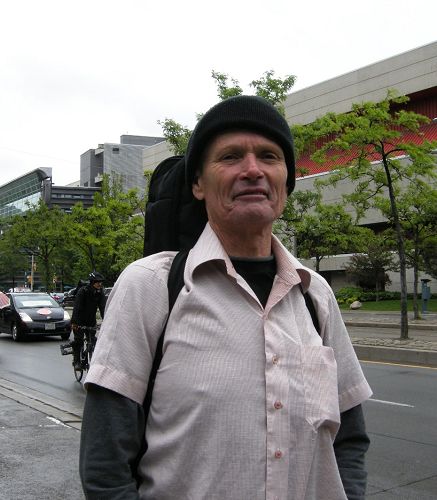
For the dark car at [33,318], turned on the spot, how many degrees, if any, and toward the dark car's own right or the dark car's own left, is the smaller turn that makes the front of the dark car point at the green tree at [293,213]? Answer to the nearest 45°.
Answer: approximately 45° to the dark car's own left

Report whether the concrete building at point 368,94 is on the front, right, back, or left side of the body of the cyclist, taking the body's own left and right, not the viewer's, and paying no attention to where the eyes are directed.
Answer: left

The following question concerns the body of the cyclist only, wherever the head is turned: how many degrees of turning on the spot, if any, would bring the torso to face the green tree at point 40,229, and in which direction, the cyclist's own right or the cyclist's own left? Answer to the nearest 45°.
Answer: approximately 135° to the cyclist's own left

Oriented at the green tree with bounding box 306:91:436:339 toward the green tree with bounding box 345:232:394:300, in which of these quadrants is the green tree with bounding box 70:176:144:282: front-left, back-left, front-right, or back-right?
front-left

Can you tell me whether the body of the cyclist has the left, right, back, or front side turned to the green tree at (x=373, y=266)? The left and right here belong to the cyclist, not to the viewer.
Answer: left

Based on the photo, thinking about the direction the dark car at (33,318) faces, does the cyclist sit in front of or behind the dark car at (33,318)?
in front

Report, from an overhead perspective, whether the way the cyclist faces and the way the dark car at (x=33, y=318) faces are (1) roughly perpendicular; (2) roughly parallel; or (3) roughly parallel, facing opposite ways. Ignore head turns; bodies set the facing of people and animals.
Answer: roughly parallel

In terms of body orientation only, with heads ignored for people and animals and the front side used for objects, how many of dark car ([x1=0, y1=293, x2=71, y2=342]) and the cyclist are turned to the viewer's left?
0

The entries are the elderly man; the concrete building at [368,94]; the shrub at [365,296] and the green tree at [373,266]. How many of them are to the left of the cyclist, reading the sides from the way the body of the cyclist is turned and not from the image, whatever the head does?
3

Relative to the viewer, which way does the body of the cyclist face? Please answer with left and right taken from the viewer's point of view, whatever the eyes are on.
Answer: facing the viewer and to the right of the viewer

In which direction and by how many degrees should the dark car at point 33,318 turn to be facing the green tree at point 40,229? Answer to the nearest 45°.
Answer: approximately 135° to its left
